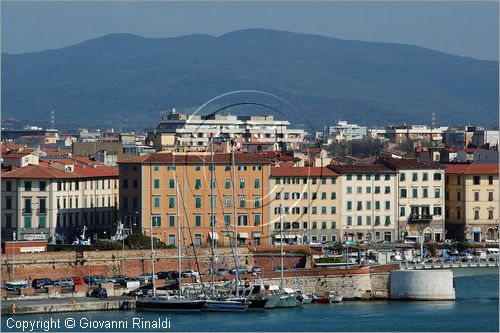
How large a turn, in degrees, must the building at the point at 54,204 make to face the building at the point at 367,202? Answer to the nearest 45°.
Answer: approximately 90° to its left

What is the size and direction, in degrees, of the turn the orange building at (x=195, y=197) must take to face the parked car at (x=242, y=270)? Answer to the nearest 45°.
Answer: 0° — it already faces it

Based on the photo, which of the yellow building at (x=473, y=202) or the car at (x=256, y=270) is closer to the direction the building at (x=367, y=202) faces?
the car

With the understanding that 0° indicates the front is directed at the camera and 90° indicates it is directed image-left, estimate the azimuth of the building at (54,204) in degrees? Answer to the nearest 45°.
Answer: approximately 0°

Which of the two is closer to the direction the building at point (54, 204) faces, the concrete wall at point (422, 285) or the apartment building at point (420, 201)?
the concrete wall
